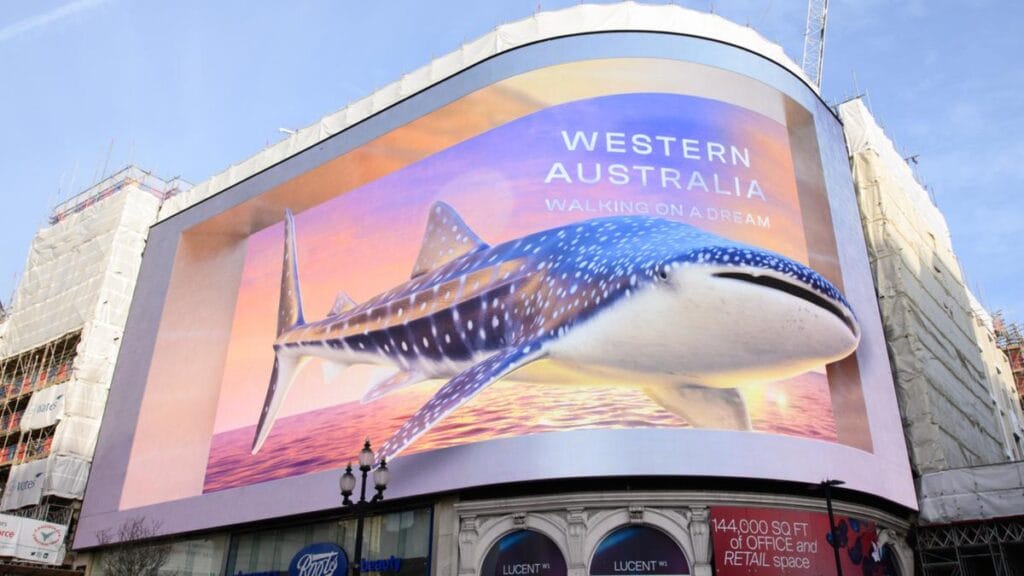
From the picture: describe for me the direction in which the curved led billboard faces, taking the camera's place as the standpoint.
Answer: facing the viewer

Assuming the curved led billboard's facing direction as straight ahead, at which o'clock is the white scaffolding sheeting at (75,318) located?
The white scaffolding sheeting is roughly at 4 o'clock from the curved led billboard.

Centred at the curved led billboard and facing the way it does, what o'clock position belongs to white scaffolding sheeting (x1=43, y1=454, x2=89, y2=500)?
The white scaffolding sheeting is roughly at 4 o'clock from the curved led billboard.

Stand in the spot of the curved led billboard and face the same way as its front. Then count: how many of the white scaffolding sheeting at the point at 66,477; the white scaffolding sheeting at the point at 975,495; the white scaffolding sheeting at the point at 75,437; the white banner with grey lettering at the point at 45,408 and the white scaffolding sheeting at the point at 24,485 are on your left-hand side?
1

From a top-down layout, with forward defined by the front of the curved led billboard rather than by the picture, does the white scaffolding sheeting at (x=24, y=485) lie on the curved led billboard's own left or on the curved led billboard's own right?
on the curved led billboard's own right

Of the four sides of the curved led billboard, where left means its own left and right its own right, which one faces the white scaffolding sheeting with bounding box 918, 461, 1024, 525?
left

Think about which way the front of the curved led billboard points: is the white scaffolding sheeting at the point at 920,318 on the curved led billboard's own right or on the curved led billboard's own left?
on the curved led billboard's own left

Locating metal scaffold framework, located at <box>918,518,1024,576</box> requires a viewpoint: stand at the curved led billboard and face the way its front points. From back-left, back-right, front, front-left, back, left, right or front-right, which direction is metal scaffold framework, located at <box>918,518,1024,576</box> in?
left

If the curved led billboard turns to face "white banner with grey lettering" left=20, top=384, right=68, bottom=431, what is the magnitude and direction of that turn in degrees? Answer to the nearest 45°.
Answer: approximately 135° to its right

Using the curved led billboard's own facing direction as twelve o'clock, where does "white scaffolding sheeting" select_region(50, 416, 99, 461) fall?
The white scaffolding sheeting is roughly at 4 o'clock from the curved led billboard.
